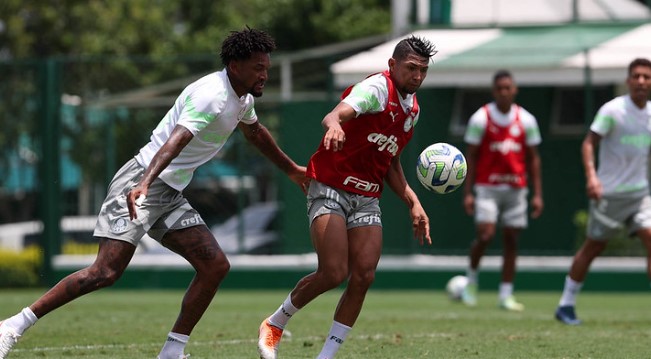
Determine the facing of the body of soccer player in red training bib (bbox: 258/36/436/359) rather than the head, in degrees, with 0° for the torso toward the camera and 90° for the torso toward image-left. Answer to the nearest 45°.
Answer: approximately 315°

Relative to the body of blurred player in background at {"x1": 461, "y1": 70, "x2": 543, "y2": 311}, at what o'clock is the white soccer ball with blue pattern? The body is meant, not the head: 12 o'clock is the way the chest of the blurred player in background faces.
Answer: The white soccer ball with blue pattern is roughly at 12 o'clock from the blurred player in background.

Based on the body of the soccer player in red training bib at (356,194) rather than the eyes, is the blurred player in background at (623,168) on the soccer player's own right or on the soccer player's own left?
on the soccer player's own left

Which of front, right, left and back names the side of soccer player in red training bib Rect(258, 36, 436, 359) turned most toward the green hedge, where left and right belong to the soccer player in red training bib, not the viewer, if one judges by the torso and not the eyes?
back

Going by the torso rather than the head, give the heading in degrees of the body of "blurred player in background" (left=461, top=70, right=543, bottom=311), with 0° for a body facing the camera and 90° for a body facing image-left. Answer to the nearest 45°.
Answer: approximately 0°

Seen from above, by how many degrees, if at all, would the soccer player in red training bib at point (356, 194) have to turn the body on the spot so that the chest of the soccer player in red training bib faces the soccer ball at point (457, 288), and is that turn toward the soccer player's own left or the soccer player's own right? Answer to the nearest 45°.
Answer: approximately 135° to the soccer player's own left
